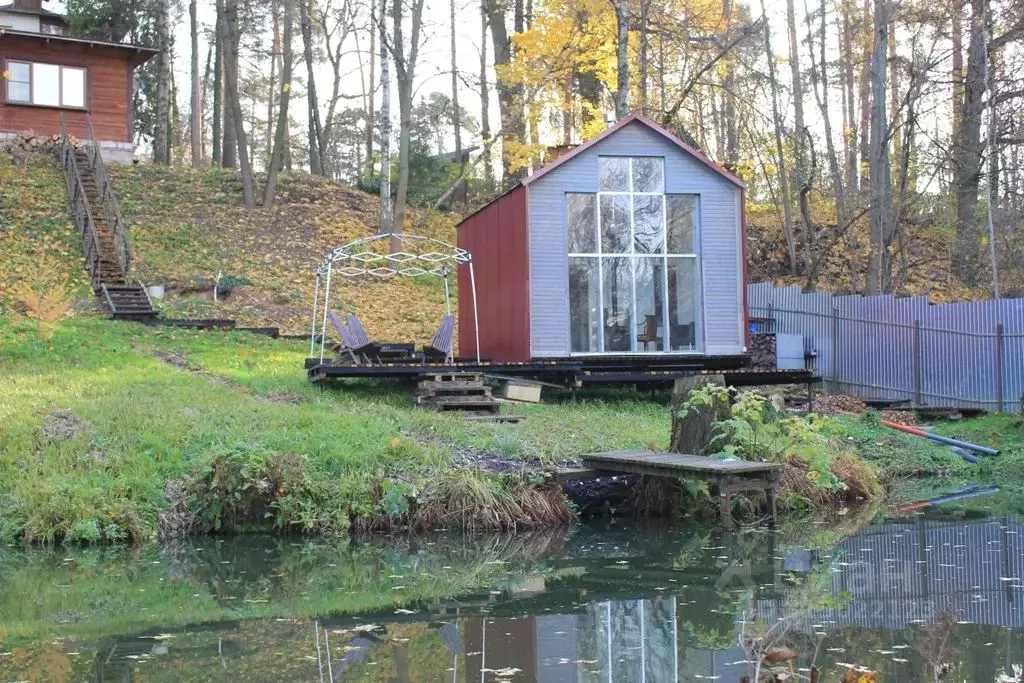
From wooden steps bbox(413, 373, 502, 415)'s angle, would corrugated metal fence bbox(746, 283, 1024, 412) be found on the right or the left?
on its left

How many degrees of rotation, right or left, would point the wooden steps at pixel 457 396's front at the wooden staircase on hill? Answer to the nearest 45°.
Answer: approximately 135° to its right

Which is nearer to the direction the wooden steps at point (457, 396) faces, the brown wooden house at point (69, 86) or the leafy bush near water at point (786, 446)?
the leafy bush near water

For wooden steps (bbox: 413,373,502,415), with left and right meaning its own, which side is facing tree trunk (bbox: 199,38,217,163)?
back

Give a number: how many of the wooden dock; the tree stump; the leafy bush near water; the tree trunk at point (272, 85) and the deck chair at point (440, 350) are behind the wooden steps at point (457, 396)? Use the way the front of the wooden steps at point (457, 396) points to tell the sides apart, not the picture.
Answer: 2

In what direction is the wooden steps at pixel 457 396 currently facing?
toward the camera

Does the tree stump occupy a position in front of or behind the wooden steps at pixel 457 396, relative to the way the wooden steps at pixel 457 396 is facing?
in front

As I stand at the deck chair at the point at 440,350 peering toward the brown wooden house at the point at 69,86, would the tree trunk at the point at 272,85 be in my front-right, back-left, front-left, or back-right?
front-right

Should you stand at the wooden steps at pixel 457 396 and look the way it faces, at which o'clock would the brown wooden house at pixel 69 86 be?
The brown wooden house is roughly at 5 o'clock from the wooden steps.

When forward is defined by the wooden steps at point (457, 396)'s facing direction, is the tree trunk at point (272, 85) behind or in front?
behind

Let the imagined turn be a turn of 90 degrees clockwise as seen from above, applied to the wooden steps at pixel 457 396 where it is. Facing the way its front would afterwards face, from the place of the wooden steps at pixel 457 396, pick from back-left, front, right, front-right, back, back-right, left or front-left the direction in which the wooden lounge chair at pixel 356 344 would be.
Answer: front-right

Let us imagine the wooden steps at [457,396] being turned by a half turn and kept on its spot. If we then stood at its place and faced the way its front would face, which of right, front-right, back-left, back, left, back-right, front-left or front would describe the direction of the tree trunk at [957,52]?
front-right

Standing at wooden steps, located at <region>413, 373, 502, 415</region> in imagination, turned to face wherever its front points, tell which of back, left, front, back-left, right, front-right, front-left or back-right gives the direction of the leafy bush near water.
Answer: front-left
